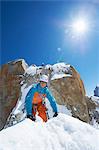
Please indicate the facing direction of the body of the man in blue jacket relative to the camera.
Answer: toward the camera
